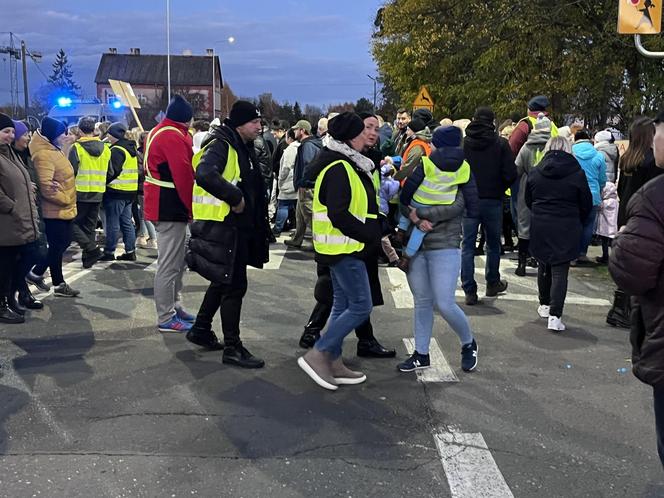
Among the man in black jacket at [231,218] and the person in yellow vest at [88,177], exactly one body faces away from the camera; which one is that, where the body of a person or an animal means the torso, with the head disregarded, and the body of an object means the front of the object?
the person in yellow vest

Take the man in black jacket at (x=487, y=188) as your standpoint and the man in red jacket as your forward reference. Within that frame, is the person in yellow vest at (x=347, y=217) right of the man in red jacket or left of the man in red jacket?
left

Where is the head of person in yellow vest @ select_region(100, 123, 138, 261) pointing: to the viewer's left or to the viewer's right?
to the viewer's left

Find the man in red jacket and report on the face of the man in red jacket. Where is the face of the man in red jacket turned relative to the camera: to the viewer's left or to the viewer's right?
to the viewer's right

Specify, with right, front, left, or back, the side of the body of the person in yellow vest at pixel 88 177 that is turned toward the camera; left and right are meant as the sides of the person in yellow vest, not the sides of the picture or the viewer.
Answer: back
